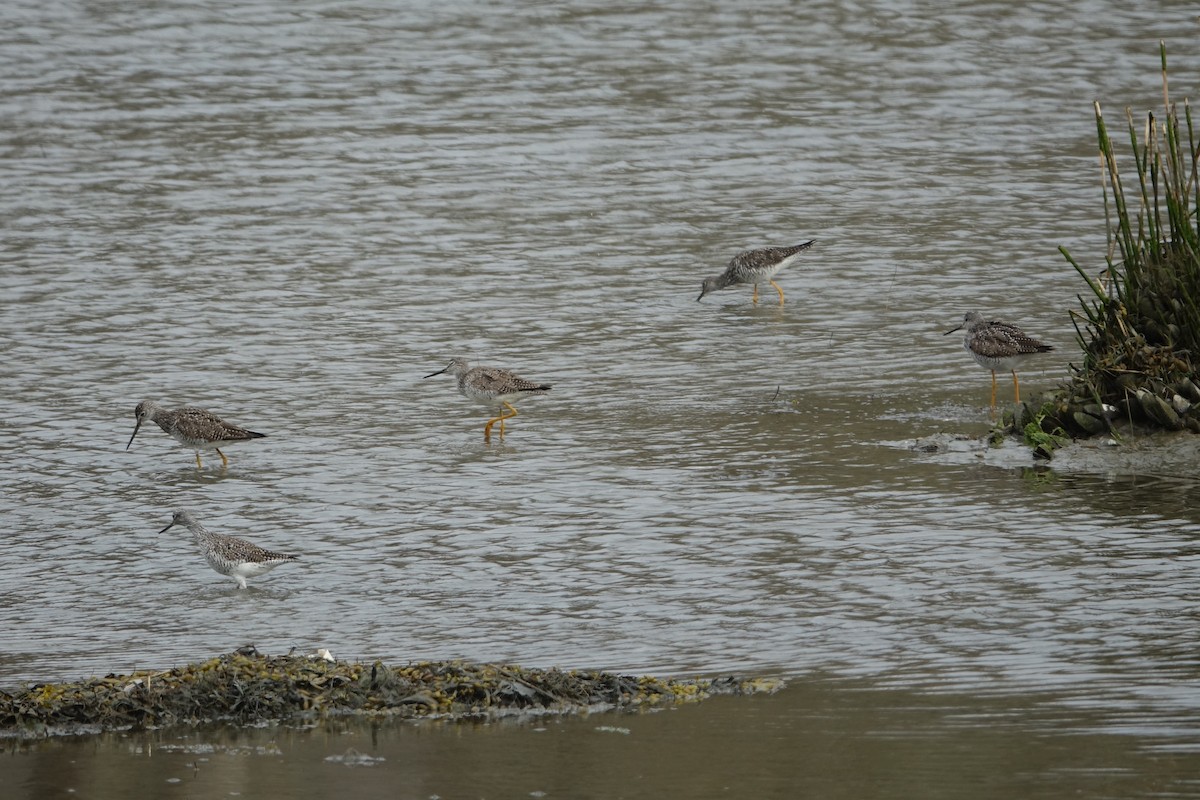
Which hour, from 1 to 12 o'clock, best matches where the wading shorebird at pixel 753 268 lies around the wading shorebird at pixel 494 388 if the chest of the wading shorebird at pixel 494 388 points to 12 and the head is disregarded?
the wading shorebird at pixel 753 268 is roughly at 4 o'clock from the wading shorebird at pixel 494 388.

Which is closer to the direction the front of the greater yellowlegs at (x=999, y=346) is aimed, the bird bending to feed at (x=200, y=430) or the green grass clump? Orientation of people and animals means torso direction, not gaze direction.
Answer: the bird bending to feed

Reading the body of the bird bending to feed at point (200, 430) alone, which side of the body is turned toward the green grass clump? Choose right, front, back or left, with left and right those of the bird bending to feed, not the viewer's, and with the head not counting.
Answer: back

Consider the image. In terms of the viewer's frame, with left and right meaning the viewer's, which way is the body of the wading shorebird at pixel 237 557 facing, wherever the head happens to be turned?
facing to the left of the viewer

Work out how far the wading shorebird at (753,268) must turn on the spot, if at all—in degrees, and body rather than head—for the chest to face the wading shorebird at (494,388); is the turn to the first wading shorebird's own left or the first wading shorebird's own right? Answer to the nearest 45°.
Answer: approximately 45° to the first wading shorebird's own left

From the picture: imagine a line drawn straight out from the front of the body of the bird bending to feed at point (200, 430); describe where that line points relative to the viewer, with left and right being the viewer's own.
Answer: facing to the left of the viewer

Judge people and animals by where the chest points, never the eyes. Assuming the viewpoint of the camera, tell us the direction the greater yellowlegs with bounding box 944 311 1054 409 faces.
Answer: facing to the left of the viewer

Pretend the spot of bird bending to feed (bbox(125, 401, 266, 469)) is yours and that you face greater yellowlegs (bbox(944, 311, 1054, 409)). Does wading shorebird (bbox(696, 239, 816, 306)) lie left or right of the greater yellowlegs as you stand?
left

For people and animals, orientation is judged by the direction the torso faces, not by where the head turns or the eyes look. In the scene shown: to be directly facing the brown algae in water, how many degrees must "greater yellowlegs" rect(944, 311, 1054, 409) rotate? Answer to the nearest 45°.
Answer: approximately 45° to its left

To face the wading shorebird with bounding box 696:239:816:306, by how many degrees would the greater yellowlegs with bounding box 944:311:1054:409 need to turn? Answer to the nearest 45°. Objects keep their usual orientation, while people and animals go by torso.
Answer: approximately 45° to its right

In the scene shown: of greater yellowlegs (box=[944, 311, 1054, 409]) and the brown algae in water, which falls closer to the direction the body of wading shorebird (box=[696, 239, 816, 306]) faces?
the brown algae in water

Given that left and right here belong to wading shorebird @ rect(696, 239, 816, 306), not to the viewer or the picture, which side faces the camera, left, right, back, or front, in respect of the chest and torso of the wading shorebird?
left

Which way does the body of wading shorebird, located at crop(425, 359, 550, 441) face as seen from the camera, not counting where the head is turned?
to the viewer's left

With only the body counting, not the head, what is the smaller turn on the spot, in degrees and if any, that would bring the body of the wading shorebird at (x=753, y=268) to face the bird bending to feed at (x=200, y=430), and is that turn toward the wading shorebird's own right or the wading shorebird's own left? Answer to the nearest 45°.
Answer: approximately 45° to the wading shorebird's own left

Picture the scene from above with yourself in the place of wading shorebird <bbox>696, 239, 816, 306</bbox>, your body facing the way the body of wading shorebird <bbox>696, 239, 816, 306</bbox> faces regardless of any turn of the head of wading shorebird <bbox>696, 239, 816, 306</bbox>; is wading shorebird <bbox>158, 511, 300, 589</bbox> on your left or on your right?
on your left
